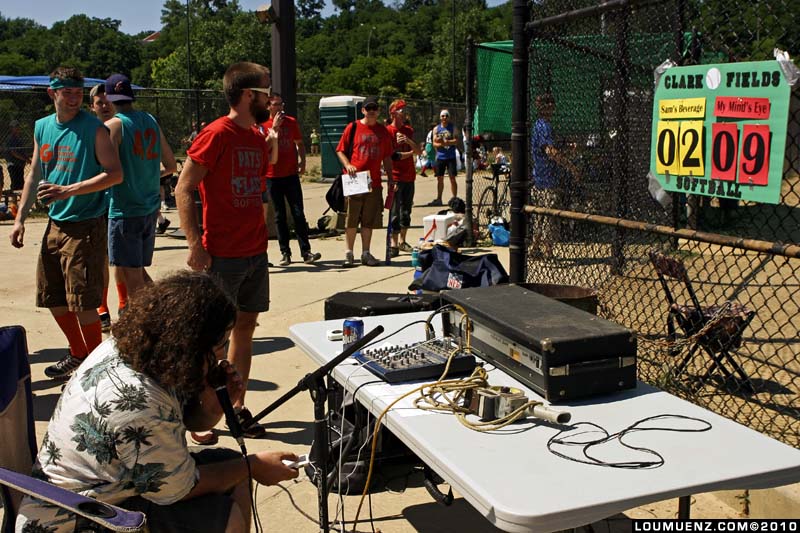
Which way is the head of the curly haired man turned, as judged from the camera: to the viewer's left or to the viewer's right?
to the viewer's right

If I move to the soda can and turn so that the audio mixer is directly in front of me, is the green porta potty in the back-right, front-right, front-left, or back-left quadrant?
back-left

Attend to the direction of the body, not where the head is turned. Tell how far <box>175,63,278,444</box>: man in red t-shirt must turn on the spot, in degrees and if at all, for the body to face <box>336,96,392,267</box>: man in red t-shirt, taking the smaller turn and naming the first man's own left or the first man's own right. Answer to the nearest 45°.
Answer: approximately 135° to the first man's own left

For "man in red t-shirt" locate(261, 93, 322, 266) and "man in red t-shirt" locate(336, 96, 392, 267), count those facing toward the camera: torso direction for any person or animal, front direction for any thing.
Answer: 2

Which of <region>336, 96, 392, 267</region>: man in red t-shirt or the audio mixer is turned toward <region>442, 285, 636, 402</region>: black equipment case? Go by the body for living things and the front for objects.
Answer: the man in red t-shirt

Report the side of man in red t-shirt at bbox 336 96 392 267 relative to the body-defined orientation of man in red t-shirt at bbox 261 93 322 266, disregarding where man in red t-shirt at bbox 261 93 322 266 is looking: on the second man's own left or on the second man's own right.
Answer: on the second man's own left

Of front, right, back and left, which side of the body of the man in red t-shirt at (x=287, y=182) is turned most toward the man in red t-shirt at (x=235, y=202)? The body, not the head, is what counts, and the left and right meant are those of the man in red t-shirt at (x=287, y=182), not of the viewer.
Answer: front

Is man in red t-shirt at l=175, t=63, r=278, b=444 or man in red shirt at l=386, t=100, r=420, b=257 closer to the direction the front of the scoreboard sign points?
the man in red t-shirt
